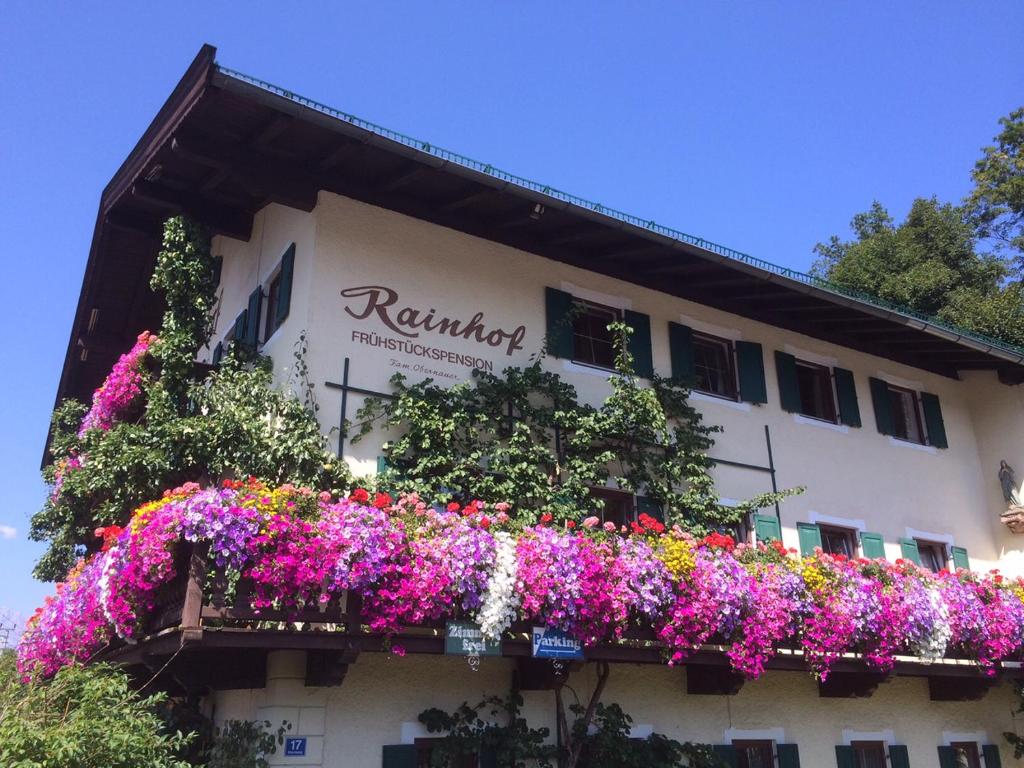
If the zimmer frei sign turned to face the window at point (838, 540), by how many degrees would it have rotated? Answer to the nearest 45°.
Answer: approximately 135° to its left

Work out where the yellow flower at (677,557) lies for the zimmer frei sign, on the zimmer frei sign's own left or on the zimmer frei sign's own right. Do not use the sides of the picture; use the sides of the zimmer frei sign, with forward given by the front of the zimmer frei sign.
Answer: on the zimmer frei sign's own left

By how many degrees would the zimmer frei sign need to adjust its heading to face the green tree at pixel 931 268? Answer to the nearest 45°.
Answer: approximately 135° to its left

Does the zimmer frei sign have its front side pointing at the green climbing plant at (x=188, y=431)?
no

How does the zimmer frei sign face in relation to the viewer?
toward the camera

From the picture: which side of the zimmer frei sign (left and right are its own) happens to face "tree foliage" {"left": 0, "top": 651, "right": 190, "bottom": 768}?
right

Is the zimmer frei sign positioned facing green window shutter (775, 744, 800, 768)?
no

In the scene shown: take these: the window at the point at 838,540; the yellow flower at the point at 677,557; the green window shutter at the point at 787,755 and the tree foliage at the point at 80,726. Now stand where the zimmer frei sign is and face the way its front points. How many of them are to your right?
1
